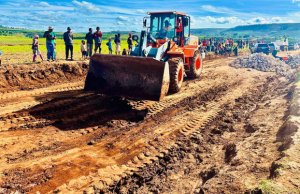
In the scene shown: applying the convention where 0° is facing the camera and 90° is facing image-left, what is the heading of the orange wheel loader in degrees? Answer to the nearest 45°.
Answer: approximately 45°

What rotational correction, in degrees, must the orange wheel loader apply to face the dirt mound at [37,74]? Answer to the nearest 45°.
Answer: approximately 90° to its right
